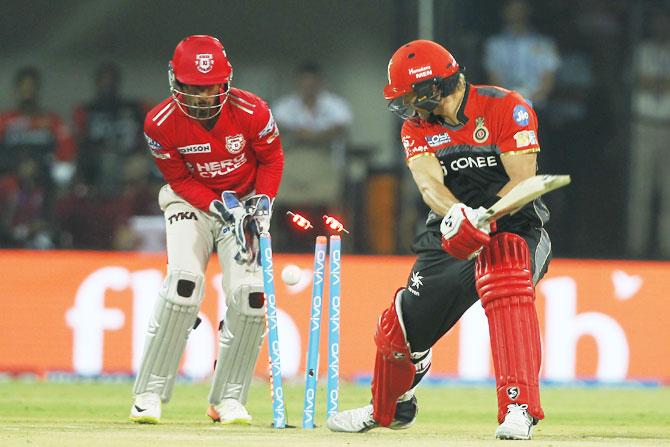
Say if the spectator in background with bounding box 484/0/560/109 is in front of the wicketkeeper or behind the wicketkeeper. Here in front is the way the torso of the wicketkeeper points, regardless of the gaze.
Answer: behind

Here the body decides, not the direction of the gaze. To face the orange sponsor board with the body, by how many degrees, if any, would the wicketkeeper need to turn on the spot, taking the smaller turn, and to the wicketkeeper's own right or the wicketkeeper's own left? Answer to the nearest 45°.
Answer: approximately 180°

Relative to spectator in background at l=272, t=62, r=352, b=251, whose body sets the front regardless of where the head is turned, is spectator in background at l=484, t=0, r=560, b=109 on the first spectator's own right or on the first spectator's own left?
on the first spectator's own left
